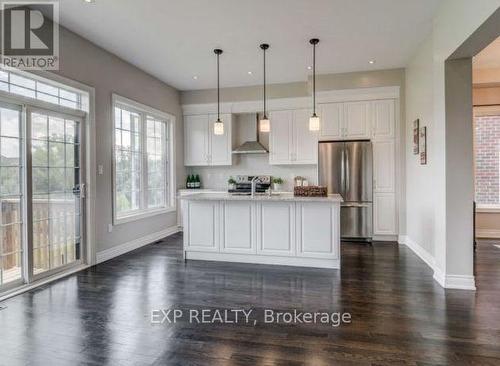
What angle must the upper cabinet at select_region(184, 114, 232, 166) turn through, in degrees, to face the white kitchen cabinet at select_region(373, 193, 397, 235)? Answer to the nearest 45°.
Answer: approximately 45° to its left

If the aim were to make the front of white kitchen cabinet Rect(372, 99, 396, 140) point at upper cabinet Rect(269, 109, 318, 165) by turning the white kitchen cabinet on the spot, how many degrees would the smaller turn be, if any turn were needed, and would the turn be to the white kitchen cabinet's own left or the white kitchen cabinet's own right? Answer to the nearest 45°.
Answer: approximately 90° to the white kitchen cabinet's own right

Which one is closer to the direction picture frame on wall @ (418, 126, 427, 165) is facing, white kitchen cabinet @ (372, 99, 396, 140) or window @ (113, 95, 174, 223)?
the window

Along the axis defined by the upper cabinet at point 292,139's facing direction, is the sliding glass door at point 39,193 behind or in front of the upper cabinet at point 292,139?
in front

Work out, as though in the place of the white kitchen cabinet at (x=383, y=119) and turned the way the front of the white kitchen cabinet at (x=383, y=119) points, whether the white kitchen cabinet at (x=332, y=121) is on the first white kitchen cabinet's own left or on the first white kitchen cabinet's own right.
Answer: on the first white kitchen cabinet's own right
